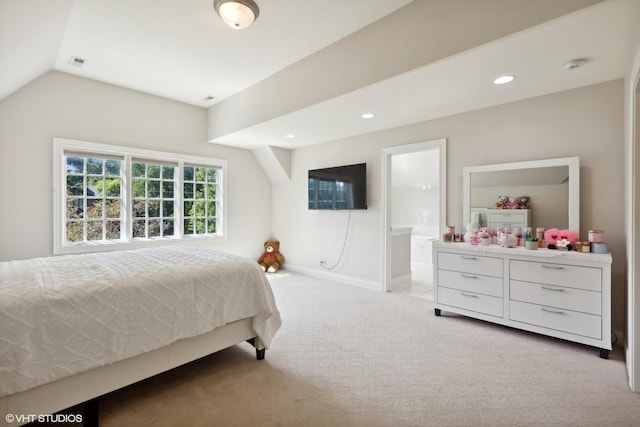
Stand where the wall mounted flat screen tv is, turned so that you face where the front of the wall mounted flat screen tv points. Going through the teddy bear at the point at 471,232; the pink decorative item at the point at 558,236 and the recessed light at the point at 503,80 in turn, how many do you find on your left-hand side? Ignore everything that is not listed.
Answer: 3

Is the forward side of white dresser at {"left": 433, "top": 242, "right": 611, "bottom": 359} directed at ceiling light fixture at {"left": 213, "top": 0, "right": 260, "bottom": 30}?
yes

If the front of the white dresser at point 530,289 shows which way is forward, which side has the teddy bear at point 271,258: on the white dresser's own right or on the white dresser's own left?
on the white dresser's own right

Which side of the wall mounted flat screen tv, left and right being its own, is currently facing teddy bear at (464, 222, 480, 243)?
left

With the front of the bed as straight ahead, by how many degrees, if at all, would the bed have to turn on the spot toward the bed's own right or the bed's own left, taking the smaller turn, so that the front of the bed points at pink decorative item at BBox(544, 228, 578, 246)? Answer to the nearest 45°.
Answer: approximately 45° to the bed's own right

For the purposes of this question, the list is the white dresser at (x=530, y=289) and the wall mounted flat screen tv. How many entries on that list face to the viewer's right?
0

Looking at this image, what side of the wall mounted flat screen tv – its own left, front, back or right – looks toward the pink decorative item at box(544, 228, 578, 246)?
left

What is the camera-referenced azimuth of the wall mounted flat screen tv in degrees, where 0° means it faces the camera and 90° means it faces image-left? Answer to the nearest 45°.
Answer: approximately 45°

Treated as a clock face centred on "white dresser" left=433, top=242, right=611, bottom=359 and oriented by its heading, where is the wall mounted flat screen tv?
The wall mounted flat screen tv is roughly at 2 o'clock from the white dresser.

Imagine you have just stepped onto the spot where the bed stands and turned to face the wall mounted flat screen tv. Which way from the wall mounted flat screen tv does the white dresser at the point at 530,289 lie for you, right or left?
right

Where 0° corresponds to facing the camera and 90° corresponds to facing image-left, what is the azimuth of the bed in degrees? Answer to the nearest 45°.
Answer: approximately 225°

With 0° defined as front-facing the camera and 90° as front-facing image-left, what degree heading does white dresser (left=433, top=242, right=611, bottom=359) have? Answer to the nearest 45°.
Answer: approximately 45°

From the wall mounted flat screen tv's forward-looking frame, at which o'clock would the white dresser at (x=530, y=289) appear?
The white dresser is roughly at 9 o'clock from the wall mounted flat screen tv.
